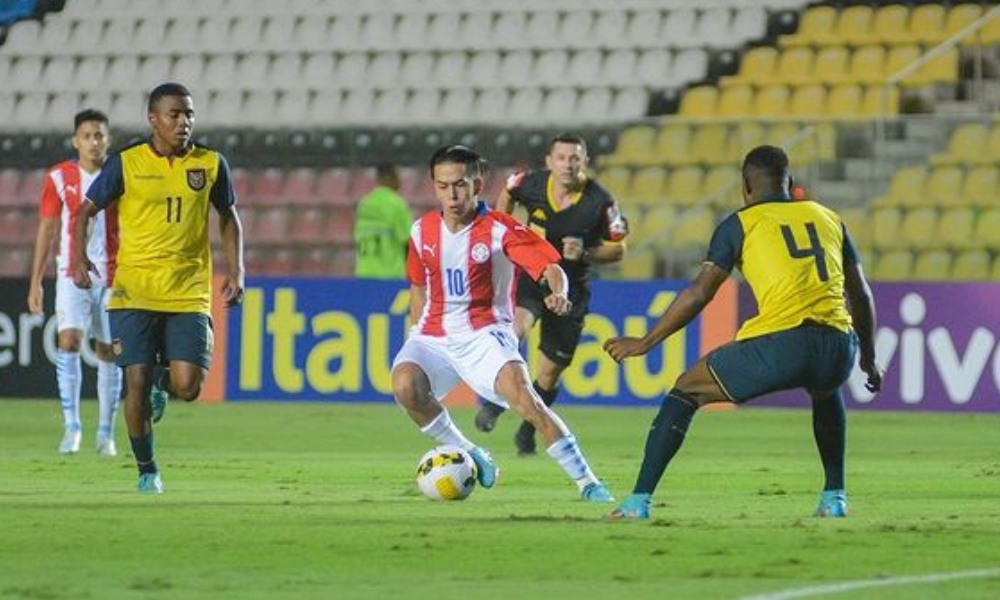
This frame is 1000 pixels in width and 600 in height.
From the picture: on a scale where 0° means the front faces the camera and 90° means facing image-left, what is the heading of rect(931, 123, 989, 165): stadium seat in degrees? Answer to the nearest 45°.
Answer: approximately 45°

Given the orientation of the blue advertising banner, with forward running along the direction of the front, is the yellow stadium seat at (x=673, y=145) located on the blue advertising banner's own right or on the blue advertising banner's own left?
on the blue advertising banner's own left

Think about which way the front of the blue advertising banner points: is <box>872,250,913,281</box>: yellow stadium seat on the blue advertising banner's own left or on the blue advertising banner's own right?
on the blue advertising banner's own left

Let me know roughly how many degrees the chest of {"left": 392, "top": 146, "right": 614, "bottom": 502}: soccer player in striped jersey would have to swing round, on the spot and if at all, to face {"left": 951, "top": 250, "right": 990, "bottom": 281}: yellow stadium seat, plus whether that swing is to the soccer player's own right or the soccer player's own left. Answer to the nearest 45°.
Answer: approximately 135° to the soccer player's own left

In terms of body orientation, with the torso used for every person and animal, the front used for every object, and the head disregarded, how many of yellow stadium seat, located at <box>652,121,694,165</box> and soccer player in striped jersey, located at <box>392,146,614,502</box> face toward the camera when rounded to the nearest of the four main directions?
2

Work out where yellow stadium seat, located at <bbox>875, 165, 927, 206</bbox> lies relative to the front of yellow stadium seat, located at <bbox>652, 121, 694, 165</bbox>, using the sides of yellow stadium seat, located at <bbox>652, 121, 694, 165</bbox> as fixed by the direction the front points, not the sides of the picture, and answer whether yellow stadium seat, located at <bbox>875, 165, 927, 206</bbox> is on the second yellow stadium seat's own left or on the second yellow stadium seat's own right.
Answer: on the second yellow stadium seat's own left

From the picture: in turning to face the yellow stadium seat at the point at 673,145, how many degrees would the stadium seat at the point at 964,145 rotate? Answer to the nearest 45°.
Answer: approximately 45° to its right

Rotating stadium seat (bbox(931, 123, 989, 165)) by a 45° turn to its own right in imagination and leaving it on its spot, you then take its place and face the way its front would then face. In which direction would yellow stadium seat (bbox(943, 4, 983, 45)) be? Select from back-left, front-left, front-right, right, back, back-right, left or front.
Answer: right

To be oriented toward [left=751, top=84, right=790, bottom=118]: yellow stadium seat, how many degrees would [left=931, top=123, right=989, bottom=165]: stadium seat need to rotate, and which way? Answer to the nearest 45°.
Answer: approximately 90° to its right
